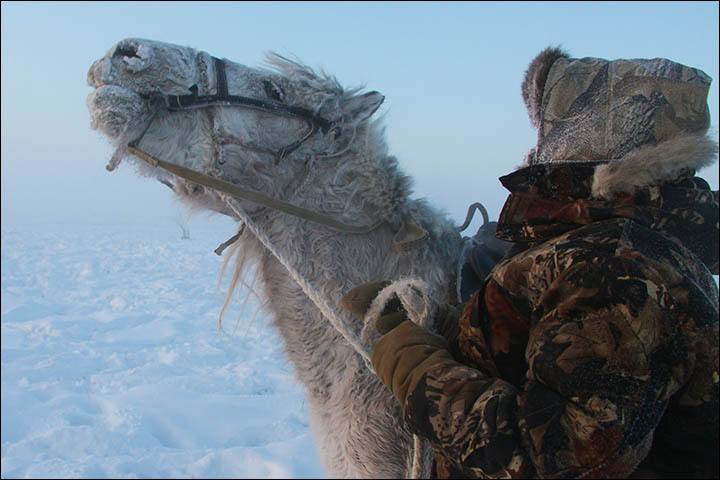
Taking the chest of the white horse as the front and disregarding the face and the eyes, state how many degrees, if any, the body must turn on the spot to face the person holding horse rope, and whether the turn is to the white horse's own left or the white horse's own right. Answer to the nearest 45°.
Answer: approximately 135° to the white horse's own left

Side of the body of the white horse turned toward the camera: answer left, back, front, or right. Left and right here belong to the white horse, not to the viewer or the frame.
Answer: left

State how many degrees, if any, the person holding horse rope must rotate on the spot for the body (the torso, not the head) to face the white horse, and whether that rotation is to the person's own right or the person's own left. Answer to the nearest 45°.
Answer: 0° — they already face it

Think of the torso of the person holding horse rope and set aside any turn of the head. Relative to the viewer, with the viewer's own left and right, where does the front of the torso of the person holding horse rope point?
facing away from the viewer and to the left of the viewer
